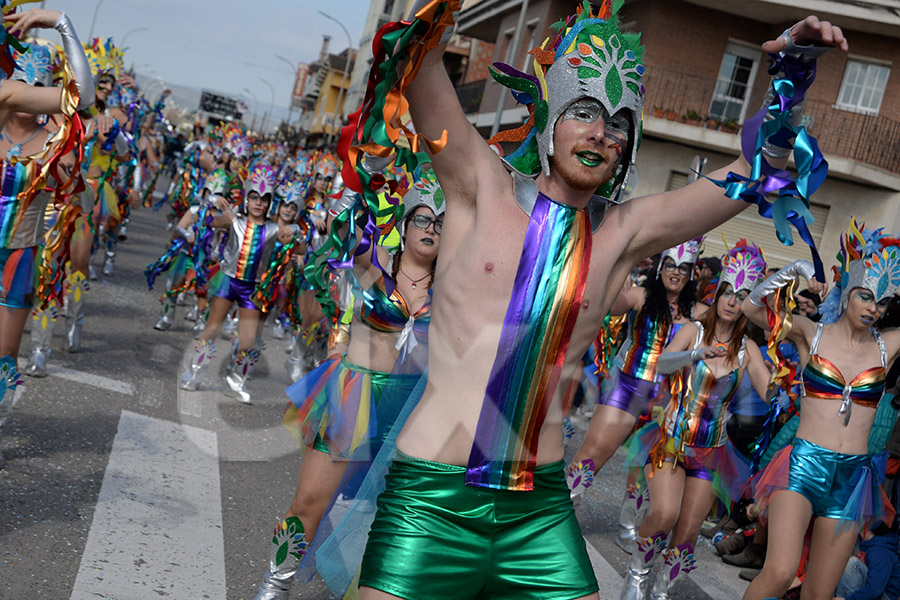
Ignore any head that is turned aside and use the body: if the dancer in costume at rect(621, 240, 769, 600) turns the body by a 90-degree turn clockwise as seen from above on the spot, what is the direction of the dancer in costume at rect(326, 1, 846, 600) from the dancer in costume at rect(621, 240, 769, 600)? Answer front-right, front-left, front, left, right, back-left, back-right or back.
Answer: left

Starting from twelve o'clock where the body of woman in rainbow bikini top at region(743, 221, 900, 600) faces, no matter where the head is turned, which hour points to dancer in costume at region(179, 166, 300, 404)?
The dancer in costume is roughly at 4 o'clock from the woman in rainbow bikini top.

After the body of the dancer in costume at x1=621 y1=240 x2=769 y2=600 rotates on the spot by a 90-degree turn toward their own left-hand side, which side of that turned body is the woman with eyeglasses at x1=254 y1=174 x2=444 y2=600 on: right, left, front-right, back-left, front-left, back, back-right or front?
back-right

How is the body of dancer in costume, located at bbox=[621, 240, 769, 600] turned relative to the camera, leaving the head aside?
toward the camera

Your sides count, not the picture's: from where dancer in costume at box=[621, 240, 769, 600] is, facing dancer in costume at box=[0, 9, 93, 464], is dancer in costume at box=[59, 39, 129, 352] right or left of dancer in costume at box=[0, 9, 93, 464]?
right

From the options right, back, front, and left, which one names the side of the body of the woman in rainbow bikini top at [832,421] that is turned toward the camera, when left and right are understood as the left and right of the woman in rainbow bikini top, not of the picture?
front

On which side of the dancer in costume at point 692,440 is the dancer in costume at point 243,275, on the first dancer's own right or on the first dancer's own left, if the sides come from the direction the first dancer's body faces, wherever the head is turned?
on the first dancer's own right

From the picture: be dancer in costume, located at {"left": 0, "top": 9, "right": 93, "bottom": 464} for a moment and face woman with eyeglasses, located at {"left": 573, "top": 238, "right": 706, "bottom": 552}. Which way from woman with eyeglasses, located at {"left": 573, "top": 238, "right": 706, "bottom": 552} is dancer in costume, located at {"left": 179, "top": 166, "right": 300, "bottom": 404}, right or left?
left

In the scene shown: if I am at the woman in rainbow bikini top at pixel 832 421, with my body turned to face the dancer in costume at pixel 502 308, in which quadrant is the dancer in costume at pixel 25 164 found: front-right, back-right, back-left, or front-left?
front-right

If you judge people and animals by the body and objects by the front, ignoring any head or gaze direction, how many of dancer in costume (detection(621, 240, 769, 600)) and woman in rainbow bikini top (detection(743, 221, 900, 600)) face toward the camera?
2
